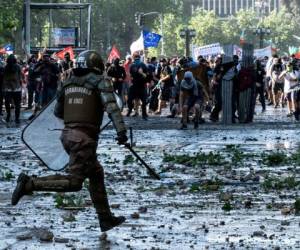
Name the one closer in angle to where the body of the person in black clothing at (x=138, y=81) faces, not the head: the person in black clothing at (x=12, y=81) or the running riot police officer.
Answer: the running riot police officer

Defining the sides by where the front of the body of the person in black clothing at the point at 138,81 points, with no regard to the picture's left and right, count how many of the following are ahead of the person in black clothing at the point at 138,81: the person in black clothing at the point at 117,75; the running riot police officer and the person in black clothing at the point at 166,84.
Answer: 1

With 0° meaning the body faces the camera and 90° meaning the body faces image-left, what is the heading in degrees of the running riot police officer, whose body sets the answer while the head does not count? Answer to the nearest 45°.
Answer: approximately 225°

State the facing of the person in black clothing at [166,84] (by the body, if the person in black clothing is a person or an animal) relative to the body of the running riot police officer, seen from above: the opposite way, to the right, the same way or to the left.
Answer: the opposite way

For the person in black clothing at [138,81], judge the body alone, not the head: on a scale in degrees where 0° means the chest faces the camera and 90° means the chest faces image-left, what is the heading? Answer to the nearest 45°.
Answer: approximately 0°

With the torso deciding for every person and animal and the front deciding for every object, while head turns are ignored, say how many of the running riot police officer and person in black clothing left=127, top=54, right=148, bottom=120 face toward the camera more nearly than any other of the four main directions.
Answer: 1

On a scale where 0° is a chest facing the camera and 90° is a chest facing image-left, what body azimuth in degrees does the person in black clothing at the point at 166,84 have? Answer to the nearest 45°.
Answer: approximately 45°

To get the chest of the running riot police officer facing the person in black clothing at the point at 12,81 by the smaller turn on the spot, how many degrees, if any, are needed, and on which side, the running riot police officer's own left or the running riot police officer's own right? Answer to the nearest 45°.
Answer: approximately 45° to the running riot police officer's own left

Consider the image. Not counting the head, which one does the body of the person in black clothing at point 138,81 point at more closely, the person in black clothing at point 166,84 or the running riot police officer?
the running riot police officer

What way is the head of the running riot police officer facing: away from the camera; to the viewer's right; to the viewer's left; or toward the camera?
away from the camera

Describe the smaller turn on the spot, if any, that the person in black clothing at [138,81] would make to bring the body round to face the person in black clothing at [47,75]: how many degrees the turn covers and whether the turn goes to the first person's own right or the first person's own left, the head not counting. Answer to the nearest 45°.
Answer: approximately 90° to the first person's own right

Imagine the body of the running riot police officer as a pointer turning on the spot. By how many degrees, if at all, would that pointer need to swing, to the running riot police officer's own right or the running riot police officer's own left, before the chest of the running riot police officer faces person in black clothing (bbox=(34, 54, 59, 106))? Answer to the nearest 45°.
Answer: approximately 45° to the running riot police officer's own left

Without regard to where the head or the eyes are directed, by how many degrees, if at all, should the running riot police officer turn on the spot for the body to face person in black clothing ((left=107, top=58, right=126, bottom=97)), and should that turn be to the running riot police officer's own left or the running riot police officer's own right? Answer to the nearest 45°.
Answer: approximately 45° to the running riot police officer's own left
